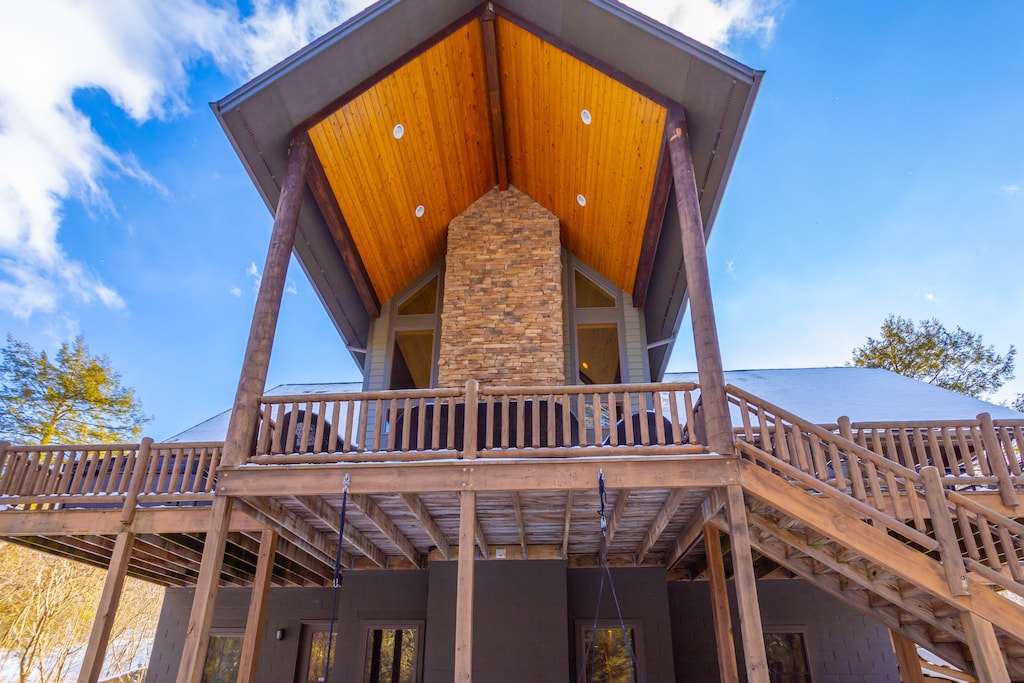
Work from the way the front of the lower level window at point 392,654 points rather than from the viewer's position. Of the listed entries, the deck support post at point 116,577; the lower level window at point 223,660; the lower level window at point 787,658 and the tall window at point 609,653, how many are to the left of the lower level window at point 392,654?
2

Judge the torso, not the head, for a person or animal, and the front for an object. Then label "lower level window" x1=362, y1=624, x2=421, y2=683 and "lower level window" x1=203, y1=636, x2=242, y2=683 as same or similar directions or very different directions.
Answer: same or similar directions

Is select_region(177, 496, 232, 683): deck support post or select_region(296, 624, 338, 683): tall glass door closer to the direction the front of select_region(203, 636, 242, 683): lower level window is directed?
the deck support post

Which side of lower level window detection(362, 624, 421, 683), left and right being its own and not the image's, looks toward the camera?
front

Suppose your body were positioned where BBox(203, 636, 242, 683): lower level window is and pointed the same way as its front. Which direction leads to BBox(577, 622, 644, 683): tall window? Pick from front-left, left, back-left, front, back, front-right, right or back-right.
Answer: front-left

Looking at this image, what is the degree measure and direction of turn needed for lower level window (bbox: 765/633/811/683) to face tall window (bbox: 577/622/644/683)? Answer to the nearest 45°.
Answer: approximately 45° to its right

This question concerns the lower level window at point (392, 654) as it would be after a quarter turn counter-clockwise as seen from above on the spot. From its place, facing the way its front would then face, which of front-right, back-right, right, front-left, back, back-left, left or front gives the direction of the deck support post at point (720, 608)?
front-right

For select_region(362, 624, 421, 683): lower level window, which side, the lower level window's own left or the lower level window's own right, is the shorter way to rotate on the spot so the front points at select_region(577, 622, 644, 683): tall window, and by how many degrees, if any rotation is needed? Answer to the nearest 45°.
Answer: approximately 90° to the lower level window's own left

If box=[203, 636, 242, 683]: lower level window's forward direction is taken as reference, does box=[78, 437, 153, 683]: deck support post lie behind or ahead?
ahead

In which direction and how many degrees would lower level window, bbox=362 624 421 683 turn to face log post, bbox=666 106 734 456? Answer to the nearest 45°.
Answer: approximately 45° to its left

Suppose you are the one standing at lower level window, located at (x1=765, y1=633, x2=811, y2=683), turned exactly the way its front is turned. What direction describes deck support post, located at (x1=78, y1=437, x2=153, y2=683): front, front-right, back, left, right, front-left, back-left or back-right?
front-right

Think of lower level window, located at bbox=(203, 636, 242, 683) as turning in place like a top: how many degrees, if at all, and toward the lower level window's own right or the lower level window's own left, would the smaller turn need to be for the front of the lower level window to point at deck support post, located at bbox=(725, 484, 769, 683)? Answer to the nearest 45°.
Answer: approximately 45° to the lower level window's own left

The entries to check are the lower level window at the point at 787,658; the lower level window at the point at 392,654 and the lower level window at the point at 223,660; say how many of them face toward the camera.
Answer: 3

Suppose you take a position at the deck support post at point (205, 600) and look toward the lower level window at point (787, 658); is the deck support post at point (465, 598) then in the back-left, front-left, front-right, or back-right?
front-right

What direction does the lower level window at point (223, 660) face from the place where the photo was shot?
facing the viewer

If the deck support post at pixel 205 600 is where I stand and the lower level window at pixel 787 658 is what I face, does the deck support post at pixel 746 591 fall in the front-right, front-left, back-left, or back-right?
front-right

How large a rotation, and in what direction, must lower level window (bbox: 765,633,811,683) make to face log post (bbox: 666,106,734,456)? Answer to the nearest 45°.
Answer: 0° — it already faces it
